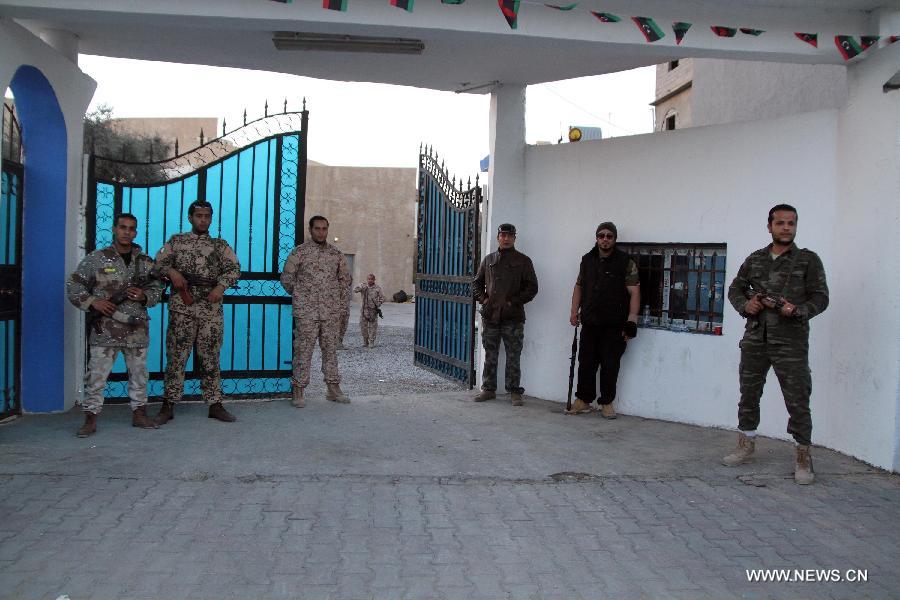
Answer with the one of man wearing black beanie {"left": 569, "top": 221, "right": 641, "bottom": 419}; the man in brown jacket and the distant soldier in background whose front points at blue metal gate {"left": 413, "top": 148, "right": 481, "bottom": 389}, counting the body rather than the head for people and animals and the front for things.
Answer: the distant soldier in background

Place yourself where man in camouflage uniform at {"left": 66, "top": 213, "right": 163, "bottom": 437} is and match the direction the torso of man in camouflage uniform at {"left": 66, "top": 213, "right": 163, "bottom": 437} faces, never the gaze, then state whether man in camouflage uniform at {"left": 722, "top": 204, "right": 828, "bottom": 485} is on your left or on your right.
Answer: on your left

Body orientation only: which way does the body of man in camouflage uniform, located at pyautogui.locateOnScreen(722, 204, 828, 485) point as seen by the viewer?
toward the camera

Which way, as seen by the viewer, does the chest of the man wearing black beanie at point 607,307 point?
toward the camera

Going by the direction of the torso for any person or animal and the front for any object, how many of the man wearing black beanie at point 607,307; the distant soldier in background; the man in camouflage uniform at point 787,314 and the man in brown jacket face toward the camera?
4

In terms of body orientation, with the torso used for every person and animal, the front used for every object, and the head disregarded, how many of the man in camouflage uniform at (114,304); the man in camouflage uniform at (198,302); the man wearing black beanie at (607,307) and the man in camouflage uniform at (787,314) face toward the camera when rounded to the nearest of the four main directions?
4

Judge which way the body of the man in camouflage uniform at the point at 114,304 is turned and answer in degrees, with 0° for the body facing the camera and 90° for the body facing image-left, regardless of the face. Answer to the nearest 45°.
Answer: approximately 0°

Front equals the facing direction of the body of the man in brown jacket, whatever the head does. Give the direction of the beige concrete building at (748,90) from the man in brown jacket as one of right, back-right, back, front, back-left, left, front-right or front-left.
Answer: back-left

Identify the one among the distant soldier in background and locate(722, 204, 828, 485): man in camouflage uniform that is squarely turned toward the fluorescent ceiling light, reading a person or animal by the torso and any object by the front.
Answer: the distant soldier in background

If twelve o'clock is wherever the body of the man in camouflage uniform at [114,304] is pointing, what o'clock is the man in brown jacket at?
The man in brown jacket is roughly at 9 o'clock from the man in camouflage uniform.

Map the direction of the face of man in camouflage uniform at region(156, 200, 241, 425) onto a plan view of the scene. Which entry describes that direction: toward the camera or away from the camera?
toward the camera

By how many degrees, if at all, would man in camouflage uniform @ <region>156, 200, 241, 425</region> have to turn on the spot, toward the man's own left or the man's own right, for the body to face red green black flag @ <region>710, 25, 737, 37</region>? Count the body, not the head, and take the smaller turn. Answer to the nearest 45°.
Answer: approximately 45° to the man's own left
